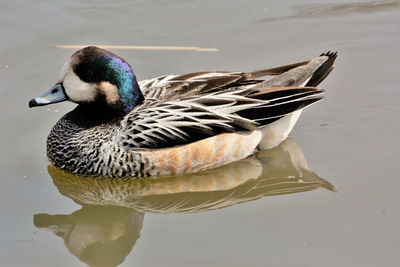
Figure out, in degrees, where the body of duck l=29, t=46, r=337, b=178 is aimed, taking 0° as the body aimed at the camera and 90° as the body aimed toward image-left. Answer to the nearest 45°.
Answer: approximately 90°
